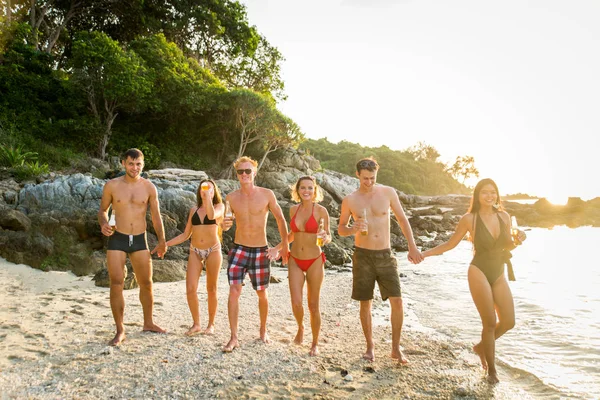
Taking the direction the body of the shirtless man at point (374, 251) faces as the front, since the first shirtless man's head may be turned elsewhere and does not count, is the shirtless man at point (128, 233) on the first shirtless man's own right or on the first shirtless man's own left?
on the first shirtless man's own right

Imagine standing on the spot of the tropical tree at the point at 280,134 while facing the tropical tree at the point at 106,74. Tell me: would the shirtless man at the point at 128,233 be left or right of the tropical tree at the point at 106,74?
left

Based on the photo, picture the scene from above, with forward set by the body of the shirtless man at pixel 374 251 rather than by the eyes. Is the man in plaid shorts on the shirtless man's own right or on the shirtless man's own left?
on the shirtless man's own right

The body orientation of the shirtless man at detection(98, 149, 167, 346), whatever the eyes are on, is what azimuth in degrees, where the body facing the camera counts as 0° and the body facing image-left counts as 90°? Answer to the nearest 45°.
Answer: approximately 0°

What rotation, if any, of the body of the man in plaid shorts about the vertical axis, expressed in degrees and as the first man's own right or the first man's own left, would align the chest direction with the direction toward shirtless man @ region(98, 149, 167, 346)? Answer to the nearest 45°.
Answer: approximately 90° to the first man's own right

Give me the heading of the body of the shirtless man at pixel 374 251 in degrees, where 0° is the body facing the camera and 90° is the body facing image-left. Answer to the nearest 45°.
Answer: approximately 0°

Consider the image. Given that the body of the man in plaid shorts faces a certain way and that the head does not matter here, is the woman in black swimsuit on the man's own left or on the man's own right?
on the man's own left
